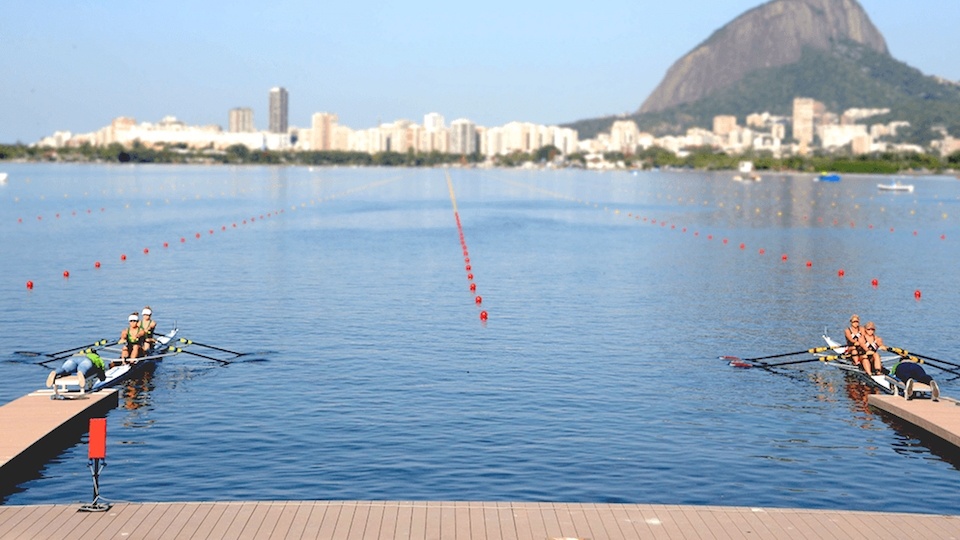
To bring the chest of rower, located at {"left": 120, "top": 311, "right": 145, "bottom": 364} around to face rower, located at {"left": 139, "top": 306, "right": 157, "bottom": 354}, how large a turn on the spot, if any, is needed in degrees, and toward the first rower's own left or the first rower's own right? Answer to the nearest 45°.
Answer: approximately 180°

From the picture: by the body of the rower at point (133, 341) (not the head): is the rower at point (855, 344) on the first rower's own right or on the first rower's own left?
on the first rower's own left

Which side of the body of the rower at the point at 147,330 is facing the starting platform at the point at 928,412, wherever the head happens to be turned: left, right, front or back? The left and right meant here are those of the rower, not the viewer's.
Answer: left

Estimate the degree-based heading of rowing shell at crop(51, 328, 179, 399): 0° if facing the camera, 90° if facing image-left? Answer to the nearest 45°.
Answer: approximately 225°

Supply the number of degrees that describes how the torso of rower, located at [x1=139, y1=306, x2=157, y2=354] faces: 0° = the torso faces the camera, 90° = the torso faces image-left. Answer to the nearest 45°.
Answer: approximately 45°

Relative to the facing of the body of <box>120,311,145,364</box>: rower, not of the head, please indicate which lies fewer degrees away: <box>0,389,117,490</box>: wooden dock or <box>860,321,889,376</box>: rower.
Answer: the wooden dock

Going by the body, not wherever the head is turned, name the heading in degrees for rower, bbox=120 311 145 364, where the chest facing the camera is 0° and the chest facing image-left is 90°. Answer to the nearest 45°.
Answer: approximately 45°

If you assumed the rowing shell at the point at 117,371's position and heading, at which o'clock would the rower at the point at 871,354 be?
The rower is roughly at 2 o'clock from the rowing shell.

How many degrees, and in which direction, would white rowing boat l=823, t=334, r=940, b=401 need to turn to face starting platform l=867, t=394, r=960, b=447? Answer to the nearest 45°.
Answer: approximately 135° to its left

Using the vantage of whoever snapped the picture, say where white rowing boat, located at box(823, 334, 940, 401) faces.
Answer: facing away from the viewer and to the left of the viewer
